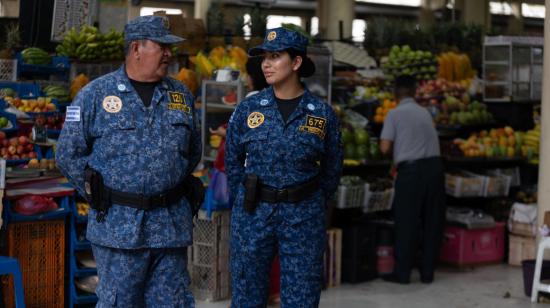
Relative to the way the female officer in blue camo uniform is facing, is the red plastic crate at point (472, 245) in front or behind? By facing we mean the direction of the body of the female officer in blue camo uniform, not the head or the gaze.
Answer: behind

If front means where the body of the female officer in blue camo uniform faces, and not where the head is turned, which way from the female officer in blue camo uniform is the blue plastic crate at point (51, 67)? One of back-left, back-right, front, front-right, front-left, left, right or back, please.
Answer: back-right

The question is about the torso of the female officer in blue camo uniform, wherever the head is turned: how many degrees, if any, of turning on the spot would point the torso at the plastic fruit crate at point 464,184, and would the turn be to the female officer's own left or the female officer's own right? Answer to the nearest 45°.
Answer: approximately 135° to the female officer's own left

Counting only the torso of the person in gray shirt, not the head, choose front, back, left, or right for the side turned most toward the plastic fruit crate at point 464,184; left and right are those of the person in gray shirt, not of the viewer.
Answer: right

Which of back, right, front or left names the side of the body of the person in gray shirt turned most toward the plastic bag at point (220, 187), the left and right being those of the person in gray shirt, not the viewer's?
left

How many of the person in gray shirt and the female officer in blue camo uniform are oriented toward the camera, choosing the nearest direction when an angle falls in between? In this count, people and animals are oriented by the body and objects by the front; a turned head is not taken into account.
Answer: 1

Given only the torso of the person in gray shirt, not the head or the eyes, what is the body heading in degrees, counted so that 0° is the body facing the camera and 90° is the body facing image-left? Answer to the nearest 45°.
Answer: approximately 135°

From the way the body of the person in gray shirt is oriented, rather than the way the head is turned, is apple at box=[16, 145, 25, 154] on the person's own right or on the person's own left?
on the person's own left

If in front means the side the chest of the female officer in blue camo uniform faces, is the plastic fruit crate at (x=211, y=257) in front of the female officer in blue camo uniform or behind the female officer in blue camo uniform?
behind

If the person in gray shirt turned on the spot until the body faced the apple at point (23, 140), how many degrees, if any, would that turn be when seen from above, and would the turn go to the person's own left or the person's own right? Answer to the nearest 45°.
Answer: approximately 90° to the person's own left

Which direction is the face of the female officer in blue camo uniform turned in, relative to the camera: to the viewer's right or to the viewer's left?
to the viewer's left

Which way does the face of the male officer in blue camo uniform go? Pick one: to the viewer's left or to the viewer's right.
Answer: to the viewer's right

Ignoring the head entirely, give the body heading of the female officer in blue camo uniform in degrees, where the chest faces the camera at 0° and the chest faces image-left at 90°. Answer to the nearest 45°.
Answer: approximately 0°
